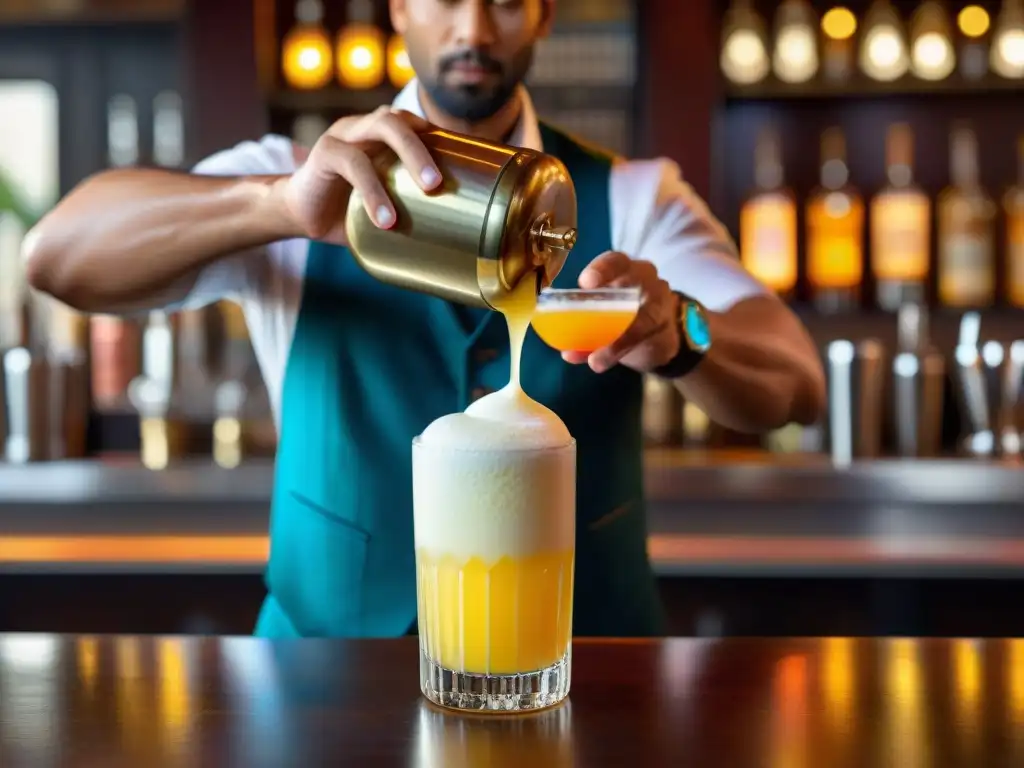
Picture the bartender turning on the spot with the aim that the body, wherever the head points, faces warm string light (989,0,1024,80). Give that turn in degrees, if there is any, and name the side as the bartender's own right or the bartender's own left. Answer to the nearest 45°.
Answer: approximately 135° to the bartender's own left

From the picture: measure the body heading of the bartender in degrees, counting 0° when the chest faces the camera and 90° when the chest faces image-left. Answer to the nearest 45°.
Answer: approximately 0°

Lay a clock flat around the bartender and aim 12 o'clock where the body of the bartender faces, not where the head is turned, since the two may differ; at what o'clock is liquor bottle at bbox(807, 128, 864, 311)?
The liquor bottle is roughly at 7 o'clock from the bartender.

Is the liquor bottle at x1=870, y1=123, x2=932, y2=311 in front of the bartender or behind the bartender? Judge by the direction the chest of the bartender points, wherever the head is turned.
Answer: behind

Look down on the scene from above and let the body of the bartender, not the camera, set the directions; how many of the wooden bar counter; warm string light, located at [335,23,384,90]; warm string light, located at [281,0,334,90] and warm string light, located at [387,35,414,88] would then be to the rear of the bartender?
3

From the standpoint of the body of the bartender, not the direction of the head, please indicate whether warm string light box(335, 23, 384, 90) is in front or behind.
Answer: behind

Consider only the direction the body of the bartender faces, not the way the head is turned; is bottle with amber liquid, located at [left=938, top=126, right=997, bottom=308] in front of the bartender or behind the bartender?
behind

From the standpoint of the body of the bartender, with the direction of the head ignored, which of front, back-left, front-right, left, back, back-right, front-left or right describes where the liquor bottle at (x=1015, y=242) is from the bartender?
back-left

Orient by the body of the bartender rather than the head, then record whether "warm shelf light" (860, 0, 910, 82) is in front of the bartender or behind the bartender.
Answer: behind

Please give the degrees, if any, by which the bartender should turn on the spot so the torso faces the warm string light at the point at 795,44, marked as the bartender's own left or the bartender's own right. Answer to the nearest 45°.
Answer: approximately 135° to the bartender's own left

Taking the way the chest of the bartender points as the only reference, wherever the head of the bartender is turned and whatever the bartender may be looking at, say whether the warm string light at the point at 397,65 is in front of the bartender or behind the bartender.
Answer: behind

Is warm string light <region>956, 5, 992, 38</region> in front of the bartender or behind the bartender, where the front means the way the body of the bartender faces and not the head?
behind
